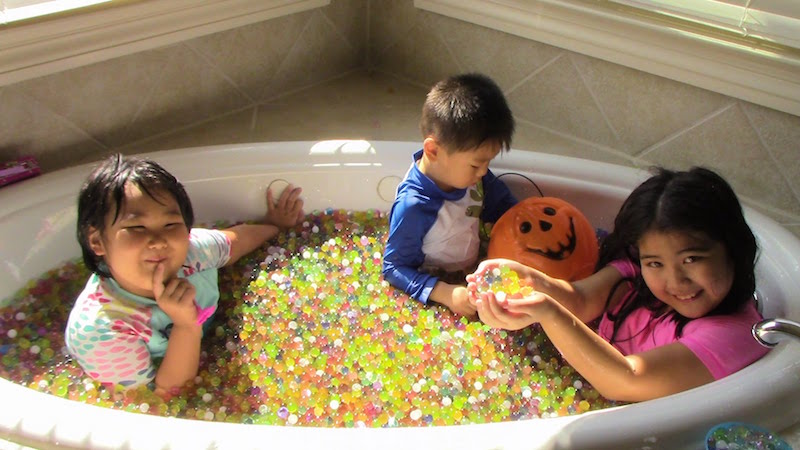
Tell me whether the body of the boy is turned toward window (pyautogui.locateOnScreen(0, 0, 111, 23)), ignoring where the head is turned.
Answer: no

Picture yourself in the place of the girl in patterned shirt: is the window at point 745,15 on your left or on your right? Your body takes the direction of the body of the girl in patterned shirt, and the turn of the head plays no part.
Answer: on your left

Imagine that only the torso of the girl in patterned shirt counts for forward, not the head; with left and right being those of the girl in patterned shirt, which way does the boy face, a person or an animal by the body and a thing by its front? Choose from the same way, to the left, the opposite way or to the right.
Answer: the same way

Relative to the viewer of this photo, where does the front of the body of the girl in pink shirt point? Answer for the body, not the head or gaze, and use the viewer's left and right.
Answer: facing the viewer and to the left of the viewer

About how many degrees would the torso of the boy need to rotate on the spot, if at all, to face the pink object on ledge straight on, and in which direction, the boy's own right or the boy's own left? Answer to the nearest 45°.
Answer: approximately 135° to the boy's own right

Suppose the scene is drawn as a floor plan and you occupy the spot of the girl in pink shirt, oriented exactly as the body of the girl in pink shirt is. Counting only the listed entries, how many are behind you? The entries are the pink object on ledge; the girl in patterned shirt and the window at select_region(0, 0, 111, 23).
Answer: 0

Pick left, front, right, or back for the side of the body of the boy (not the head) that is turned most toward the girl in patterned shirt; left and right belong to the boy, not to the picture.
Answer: right

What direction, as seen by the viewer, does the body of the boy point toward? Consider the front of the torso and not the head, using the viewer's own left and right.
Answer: facing the viewer and to the right of the viewer

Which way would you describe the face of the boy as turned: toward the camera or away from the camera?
toward the camera

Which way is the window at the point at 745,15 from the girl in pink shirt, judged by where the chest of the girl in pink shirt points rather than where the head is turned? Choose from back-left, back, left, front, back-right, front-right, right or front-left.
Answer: back-right

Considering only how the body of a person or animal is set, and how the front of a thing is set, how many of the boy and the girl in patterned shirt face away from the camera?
0

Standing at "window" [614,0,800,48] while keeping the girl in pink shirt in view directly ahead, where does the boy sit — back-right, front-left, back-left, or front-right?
front-right

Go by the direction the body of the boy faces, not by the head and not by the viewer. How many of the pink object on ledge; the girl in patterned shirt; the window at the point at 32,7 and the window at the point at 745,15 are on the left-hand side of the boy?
1

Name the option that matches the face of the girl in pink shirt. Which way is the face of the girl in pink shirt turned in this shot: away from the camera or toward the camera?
toward the camera

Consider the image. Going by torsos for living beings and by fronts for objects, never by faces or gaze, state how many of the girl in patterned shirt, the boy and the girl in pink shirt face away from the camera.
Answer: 0

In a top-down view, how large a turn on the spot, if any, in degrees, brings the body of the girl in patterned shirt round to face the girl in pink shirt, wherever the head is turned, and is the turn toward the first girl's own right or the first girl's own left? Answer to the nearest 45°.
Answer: approximately 45° to the first girl's own left
